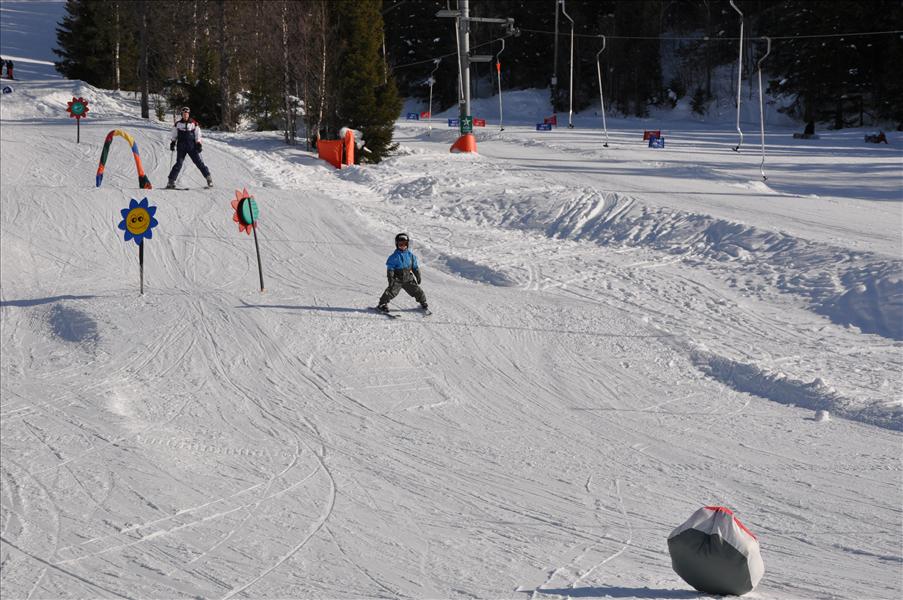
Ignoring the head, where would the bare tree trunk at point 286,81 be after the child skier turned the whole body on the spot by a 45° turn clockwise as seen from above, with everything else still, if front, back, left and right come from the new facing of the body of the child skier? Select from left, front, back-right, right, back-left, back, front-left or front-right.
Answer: back-right

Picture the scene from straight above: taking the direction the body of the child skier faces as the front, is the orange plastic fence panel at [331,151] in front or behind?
behind

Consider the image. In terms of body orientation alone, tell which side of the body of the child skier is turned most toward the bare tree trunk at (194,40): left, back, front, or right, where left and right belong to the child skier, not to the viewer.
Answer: back

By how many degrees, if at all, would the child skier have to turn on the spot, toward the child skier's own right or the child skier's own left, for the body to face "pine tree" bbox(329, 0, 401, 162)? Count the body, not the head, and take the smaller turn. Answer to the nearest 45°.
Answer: approximately 180°

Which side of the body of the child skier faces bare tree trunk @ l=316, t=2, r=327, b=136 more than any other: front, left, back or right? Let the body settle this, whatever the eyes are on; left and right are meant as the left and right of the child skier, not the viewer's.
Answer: back

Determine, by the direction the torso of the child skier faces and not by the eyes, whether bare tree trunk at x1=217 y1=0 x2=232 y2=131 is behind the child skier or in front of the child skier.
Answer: behind

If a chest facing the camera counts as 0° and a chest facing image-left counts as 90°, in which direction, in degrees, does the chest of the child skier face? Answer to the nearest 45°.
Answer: approximately 0°

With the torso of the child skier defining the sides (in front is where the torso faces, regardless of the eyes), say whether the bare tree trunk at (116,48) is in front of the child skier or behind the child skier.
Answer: behind

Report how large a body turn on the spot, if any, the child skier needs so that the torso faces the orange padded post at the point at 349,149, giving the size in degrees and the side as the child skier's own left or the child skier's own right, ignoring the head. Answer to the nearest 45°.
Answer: approximately 180°
